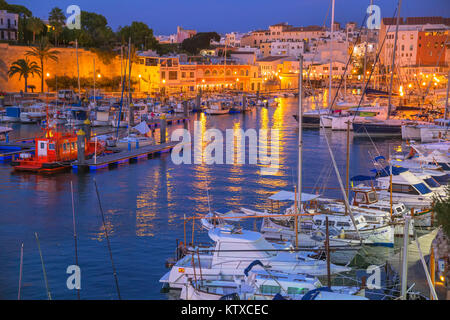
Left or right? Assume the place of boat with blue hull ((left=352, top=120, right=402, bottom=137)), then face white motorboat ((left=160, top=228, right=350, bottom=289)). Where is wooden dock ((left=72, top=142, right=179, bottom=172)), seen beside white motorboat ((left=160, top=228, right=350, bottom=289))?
right

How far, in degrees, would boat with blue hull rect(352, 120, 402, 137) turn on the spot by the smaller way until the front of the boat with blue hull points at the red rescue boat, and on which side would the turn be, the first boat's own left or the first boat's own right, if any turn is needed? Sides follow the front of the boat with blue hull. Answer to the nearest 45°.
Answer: approximately 45° to the first boat's own left

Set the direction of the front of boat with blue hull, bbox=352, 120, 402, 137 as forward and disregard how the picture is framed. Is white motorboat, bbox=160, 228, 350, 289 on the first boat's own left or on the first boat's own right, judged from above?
on the first boat's own left

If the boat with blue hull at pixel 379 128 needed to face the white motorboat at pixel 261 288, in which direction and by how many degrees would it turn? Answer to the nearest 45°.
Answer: approximately 90° to its left

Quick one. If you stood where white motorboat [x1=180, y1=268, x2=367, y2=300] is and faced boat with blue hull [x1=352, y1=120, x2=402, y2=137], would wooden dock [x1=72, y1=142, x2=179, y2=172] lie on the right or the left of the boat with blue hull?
left

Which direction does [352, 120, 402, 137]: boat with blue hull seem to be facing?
to the viewer's left
